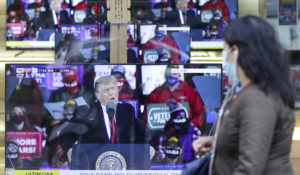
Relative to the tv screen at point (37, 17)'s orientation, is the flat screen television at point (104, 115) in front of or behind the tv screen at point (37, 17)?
in front

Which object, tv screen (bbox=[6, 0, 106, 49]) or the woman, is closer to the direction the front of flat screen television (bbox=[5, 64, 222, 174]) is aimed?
the woman

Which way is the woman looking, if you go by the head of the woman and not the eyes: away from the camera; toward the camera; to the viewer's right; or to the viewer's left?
to the viewer's left

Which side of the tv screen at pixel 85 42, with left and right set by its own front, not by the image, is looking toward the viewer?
front

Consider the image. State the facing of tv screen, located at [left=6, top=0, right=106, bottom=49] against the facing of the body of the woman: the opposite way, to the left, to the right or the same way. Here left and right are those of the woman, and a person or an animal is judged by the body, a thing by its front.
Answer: to the left

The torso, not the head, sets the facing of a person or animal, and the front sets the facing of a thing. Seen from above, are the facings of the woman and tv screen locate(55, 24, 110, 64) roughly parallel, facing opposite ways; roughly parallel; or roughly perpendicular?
roughly perpendicular

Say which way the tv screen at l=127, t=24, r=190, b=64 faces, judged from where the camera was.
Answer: facing the viewer

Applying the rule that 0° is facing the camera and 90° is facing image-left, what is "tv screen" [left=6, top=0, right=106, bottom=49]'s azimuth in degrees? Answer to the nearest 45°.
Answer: approximately 0°

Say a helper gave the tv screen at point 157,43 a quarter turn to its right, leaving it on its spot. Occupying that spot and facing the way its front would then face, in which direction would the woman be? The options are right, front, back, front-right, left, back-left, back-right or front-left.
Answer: left

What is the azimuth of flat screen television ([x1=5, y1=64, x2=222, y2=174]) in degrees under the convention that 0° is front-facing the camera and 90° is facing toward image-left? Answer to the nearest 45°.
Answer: approximately 0°

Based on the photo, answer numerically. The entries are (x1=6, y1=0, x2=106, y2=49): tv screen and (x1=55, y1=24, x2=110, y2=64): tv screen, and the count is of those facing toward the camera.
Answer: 2

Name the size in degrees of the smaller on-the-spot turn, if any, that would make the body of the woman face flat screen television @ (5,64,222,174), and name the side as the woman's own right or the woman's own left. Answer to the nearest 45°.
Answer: approximately 45° to the woman's own right

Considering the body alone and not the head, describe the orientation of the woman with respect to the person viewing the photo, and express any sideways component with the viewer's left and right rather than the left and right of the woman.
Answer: facing to the left of the viewer
